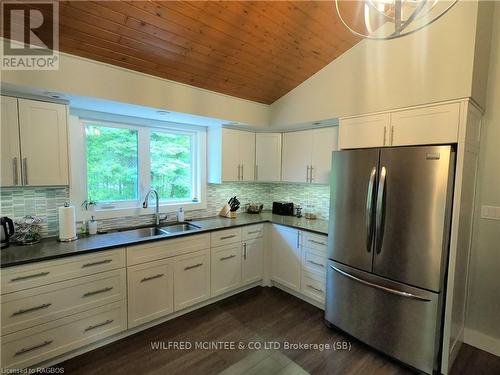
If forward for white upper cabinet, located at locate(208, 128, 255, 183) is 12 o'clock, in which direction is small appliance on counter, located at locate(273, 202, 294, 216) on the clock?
The small appliance on counter is roughly at 10 o'clock from the white upper cabinet.

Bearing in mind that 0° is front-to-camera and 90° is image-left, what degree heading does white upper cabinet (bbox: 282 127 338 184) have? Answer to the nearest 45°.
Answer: approximately 45°

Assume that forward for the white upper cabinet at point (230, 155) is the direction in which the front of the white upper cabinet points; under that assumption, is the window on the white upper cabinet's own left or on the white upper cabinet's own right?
on the white upper cabinet's own right

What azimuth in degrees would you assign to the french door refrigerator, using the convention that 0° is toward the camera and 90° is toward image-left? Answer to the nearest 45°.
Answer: approximately 45°

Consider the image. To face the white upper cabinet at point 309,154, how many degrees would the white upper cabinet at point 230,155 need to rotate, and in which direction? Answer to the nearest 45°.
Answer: approximately 45° to its left

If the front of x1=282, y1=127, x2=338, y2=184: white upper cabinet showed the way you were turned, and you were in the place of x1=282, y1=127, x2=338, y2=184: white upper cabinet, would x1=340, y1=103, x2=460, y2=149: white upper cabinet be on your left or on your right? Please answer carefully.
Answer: on your left
